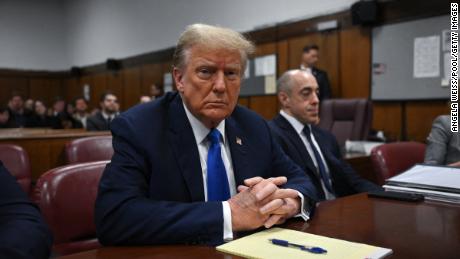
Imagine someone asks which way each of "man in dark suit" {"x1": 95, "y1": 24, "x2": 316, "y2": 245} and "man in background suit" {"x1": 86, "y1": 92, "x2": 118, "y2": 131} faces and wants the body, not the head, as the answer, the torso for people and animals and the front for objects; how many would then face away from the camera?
0

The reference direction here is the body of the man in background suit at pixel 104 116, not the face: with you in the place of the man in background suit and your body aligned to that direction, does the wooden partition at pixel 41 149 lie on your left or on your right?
on your right

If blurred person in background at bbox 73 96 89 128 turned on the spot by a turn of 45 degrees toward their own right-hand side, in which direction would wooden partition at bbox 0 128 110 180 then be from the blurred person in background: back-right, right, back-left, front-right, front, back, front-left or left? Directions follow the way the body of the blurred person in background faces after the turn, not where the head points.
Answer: front

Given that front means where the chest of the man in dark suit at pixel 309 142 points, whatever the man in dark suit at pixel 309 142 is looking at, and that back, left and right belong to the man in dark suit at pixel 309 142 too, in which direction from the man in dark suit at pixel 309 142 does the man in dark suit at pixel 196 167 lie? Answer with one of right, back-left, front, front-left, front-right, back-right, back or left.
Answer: front-right

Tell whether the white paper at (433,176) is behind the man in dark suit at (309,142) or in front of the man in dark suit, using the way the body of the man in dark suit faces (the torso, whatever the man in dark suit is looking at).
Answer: in front

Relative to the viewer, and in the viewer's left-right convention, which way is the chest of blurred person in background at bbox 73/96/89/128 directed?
facing the viewer and to the right of the viewer

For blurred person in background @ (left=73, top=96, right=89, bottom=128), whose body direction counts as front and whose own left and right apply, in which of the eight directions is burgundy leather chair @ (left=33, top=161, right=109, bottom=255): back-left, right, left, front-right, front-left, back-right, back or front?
front-right

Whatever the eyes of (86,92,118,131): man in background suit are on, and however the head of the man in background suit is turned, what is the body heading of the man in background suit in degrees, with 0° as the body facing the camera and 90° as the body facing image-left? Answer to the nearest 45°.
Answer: approximately 315°

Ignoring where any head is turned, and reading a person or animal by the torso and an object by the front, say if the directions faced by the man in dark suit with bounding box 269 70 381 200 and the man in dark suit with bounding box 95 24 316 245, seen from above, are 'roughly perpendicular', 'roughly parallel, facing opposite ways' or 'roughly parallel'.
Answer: roughly parallel

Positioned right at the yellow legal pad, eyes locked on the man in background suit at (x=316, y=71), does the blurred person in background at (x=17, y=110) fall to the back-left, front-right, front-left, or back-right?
front-left

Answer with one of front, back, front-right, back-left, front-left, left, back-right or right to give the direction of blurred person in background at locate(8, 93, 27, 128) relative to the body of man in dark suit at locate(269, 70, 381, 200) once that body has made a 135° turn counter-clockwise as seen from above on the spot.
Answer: front-left
